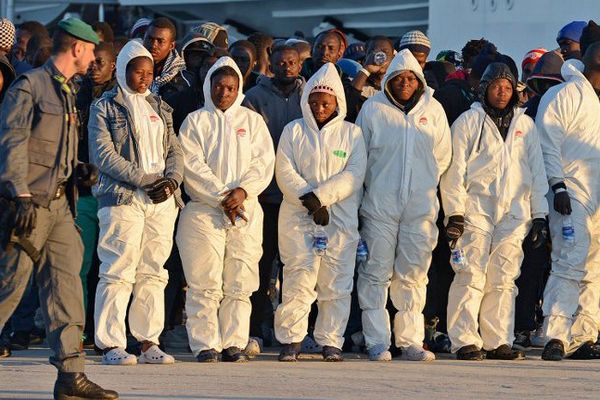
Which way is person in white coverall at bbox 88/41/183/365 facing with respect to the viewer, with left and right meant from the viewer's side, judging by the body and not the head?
facing the viewer and to the right of the viewer

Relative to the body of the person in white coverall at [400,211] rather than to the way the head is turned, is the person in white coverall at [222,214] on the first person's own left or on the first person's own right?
on the first person's own right

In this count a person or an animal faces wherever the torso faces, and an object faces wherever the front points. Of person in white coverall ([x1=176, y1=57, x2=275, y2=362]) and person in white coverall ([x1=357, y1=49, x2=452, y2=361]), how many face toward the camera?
2

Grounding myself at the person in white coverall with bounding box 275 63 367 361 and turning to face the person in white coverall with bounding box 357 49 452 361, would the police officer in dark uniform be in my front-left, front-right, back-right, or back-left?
back-right

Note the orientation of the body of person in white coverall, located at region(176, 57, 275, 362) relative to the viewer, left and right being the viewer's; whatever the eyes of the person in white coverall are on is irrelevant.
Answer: facing the viewer

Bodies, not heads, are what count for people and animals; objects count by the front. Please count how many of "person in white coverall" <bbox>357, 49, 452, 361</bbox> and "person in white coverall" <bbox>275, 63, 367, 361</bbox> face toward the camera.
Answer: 2

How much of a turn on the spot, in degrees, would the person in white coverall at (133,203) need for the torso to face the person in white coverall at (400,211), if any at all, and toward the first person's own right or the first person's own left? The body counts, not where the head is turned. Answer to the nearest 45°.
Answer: approximately 45° to the first person's own left

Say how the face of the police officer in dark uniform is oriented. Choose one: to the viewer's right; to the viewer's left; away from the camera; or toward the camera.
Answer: to the viewer's right

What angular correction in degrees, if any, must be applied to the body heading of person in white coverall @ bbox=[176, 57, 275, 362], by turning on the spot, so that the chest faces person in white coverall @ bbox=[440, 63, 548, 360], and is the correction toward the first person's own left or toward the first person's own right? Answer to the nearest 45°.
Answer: approximately 90° to the first person's own left

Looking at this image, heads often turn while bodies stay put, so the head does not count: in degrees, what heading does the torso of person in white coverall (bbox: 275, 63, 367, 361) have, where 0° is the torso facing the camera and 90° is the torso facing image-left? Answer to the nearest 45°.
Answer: approximately 0°

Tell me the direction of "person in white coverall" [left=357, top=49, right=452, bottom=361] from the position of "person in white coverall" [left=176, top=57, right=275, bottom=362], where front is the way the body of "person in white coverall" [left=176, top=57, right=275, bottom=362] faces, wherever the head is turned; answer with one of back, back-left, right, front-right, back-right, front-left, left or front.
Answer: left

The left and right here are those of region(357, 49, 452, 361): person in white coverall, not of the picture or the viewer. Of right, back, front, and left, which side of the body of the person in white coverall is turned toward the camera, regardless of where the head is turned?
front
